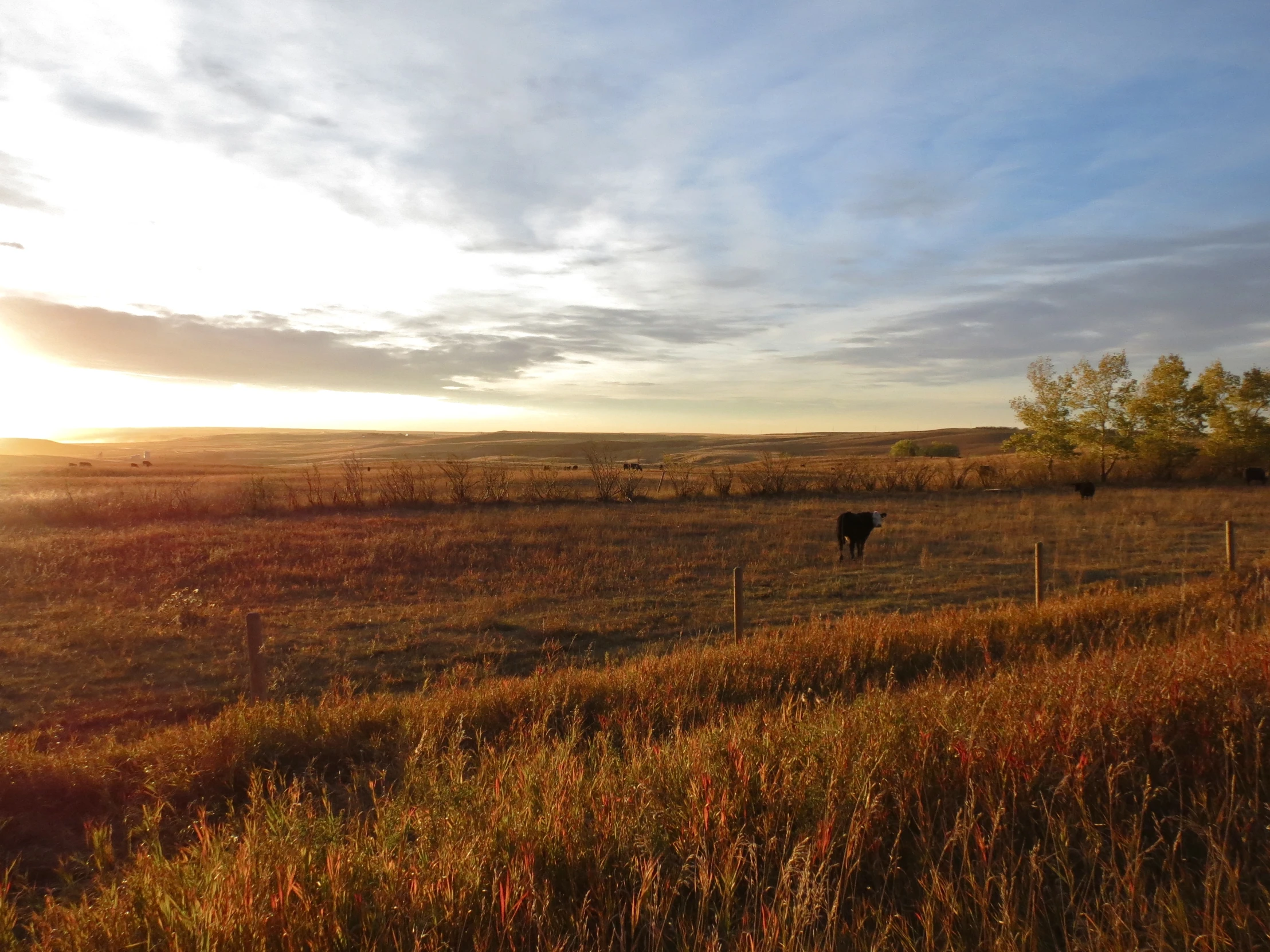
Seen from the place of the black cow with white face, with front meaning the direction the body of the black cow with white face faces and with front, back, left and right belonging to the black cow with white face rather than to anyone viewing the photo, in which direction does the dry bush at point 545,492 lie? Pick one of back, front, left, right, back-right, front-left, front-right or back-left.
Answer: back-left

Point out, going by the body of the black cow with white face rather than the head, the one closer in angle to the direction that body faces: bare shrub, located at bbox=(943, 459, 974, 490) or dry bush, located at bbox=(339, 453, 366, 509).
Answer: the bare shrub

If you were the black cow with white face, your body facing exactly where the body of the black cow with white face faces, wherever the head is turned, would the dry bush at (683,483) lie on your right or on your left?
on your left

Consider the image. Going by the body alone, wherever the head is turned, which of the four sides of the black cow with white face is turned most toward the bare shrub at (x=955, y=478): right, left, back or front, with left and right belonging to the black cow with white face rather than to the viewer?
left

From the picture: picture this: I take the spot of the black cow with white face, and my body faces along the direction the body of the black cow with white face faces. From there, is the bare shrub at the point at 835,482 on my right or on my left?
on my left

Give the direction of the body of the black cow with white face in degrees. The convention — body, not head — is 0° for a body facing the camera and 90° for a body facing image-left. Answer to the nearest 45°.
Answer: approximately 270°

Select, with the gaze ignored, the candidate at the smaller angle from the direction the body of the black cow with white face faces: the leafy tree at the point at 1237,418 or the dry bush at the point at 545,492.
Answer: the leafy tree

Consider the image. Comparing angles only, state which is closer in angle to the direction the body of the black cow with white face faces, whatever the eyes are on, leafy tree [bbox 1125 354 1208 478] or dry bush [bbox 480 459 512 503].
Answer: the leafy tree

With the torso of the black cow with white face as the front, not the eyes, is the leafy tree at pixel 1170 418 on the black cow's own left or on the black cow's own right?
on the black cow's own left

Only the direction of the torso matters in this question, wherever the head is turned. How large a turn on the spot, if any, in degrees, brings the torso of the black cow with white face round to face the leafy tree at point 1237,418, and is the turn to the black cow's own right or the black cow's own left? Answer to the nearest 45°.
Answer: approximately 45° to the black cow's own left

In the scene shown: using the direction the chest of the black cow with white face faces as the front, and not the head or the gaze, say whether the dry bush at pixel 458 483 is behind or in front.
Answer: behind
